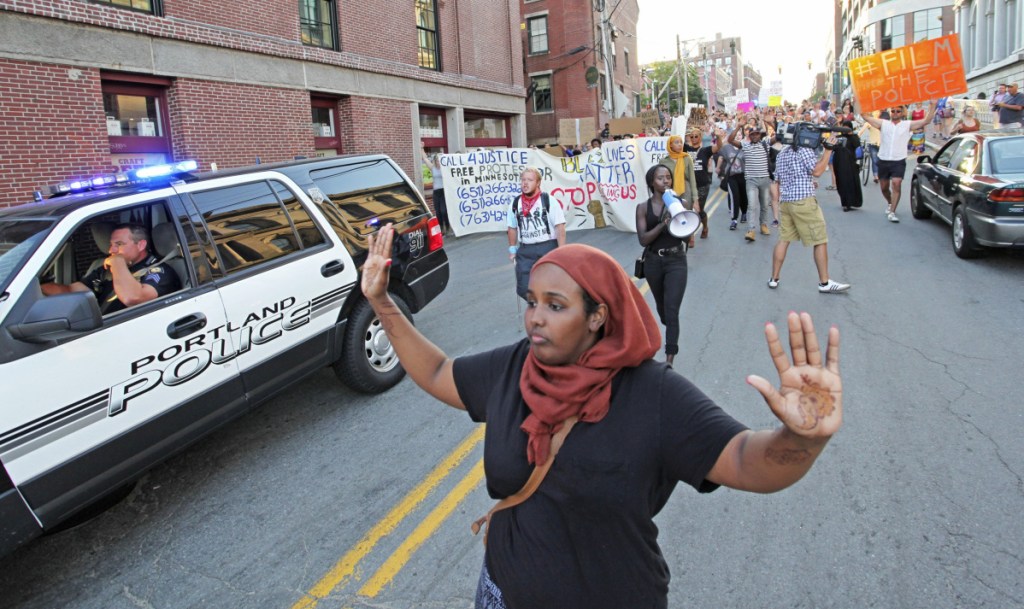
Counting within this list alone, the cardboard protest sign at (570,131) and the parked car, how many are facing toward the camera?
1

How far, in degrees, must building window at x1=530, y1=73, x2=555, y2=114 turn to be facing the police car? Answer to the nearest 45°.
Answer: approximately 45° to its right

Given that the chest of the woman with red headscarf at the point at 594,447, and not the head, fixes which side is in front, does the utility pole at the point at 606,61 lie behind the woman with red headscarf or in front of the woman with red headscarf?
behind

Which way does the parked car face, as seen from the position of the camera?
facing away from the viewer and to the left of the viewer

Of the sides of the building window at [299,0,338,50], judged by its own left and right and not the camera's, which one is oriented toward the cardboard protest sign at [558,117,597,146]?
left

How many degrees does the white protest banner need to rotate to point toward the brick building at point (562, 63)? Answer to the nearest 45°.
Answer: approximately 180°

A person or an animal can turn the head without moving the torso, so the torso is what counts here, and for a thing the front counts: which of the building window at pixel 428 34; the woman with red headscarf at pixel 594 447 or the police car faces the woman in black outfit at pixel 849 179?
the building window

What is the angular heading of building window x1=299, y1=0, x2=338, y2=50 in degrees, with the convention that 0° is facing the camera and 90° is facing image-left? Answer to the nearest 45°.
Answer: approximately 315°

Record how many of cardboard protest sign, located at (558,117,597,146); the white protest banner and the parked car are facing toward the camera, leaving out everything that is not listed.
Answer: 2

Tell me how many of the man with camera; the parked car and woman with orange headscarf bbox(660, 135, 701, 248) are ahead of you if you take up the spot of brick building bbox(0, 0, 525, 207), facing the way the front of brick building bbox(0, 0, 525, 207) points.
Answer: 3

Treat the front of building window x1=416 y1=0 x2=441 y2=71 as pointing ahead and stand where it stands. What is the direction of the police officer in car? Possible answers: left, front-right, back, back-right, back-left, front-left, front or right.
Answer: front-right

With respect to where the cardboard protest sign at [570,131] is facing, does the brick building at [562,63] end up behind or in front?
behind

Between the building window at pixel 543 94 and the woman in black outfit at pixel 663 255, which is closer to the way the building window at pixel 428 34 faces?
the woman in black outfit
